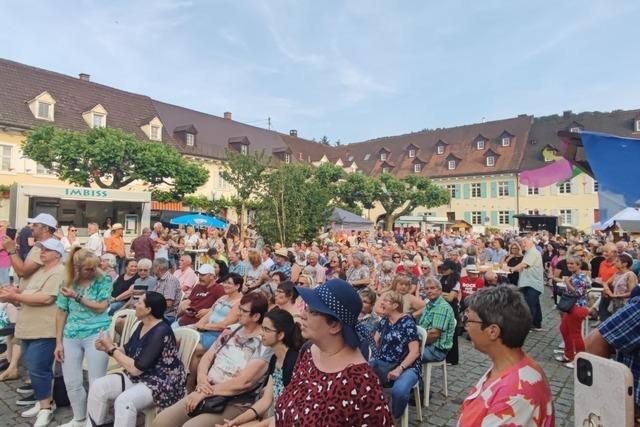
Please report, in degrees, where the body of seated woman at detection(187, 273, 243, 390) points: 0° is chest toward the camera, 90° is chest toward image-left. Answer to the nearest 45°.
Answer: approximately 45°

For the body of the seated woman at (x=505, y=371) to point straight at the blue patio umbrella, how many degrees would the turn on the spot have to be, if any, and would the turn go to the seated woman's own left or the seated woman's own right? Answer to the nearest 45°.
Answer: approximately 45° to the seated woman's own right

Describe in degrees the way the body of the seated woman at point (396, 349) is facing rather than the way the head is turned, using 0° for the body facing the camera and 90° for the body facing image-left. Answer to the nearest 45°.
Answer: approximately 45°

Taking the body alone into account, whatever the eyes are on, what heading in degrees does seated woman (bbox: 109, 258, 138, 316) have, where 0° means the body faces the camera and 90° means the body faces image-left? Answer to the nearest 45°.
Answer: approximately 45°

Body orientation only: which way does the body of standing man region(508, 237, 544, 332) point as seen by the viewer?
to the viewer's left

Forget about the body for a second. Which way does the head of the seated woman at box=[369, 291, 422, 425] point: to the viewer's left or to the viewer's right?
to the viewer's left

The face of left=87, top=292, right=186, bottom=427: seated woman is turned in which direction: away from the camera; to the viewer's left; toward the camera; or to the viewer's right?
to the viewer's left

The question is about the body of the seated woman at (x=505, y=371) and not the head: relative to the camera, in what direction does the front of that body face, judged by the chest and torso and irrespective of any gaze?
to the viewer's left

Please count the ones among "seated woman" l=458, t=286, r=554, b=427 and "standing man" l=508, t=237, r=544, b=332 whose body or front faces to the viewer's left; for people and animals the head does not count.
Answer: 2

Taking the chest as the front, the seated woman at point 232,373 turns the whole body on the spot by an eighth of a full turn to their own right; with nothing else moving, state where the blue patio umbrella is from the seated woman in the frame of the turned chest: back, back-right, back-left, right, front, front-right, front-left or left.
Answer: right
